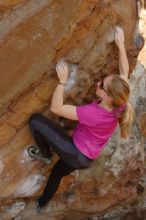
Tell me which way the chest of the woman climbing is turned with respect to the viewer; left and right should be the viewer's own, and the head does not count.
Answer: facing away from the viewer and to the left of the viewer
